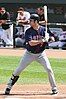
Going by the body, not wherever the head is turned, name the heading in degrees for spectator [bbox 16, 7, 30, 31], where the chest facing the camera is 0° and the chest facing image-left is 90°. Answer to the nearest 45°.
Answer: approximately 45°

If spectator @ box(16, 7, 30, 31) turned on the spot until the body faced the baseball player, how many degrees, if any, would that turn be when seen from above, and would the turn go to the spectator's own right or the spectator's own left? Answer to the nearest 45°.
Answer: approximately 45° to the spectator's own left

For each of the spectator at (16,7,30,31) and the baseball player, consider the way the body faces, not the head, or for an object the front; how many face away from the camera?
0

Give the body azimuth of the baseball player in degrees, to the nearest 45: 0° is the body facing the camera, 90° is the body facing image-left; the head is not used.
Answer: approximately 0°

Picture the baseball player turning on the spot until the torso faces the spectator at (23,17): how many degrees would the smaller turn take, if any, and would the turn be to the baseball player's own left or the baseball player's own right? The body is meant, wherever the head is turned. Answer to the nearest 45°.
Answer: approximately 180°
